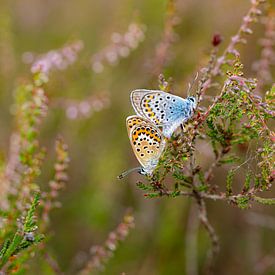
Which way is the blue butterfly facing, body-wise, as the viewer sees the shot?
to the viewer's right
